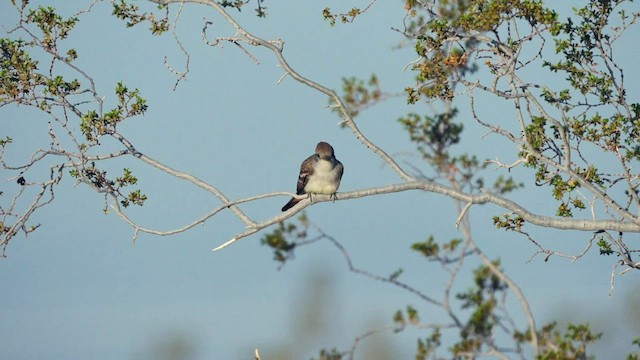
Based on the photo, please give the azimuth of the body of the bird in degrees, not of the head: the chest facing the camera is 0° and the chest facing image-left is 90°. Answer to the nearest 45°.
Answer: approximately 315°
